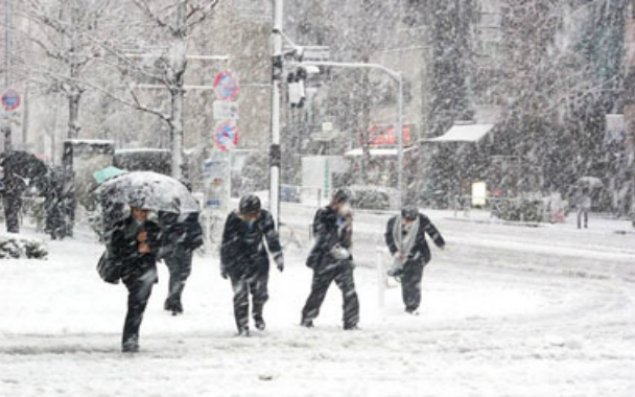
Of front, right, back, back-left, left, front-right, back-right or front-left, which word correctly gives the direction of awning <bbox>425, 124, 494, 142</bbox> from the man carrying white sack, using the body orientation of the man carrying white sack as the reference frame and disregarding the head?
back

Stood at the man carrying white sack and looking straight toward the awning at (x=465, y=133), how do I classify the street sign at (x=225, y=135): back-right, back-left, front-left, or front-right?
front-left

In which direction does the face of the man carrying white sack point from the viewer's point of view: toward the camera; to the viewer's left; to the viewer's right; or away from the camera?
toward the camera

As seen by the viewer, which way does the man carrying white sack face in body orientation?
toward the camera

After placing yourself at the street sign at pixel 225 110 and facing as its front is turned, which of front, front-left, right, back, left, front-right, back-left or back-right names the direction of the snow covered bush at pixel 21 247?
right

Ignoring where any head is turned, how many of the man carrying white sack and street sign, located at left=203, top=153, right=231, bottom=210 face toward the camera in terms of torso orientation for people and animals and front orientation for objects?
2

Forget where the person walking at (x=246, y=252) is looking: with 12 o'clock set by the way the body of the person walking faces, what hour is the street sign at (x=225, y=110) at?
The street sign is roughly at 6 o'clock from the person walking.

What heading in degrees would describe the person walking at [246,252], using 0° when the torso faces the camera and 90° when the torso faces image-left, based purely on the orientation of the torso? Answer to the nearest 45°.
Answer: approximately 0°

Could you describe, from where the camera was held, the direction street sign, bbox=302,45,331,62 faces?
facing the viewer

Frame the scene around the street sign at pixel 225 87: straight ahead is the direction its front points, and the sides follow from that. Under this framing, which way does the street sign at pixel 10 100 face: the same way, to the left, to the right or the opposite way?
the same way

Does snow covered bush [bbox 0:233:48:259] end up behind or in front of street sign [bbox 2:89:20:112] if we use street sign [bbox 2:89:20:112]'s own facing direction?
in front

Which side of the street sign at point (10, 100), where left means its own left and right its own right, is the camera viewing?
front

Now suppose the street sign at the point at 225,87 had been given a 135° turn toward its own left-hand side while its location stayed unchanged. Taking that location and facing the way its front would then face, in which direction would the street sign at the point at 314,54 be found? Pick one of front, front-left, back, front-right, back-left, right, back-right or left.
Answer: front

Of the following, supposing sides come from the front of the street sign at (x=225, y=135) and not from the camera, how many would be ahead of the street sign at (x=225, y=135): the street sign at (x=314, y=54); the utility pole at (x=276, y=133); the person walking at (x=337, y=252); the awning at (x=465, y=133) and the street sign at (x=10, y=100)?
1

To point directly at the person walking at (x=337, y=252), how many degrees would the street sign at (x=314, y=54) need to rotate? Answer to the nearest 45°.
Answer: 0° — it already faces them
